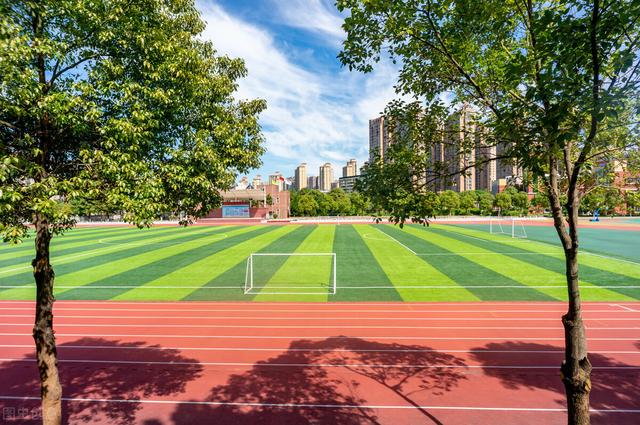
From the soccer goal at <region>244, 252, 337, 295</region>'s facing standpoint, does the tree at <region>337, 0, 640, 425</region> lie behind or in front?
behind

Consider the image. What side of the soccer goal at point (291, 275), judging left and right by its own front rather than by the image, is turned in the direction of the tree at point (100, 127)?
back

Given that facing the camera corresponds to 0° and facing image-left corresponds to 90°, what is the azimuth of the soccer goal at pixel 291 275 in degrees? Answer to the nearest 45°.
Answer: approximately 180°
